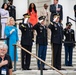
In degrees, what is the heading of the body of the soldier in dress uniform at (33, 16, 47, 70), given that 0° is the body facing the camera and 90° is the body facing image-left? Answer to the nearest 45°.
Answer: approximately 315°

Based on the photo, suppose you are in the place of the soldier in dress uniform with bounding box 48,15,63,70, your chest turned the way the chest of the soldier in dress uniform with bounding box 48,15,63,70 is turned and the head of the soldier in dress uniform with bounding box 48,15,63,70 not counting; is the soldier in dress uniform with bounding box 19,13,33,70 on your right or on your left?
on your right

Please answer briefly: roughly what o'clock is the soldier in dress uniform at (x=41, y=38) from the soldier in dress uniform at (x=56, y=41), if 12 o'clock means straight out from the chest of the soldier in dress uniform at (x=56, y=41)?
the soldier in dress uniform at (x=41, y=38) is roughly at 4 o'clock from the soldier in dress uniform at (x=56, y=41).

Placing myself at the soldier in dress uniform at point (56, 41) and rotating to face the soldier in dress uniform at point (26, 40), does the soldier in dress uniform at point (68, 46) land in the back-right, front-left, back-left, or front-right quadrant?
back-right

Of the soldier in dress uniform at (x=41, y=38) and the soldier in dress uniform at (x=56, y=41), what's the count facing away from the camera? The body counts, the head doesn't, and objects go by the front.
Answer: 0

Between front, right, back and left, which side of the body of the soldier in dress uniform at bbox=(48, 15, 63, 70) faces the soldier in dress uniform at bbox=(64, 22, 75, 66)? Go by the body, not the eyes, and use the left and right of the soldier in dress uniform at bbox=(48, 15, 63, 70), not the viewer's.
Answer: left

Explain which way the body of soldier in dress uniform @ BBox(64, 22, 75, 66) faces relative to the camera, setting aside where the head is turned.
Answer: toward the camera

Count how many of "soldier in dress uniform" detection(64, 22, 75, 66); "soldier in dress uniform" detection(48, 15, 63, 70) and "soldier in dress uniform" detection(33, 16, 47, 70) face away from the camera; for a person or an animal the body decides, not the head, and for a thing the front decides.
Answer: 0

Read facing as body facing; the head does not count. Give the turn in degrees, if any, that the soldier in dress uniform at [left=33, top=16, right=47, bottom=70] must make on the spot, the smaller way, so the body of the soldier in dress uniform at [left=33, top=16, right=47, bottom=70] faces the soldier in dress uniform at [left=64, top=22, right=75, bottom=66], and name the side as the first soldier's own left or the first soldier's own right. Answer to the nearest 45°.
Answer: approximately 90° to the first soldier's own left

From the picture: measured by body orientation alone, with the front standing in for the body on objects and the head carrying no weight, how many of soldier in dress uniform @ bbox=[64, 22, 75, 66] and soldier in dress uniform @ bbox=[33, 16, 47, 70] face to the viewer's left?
0
